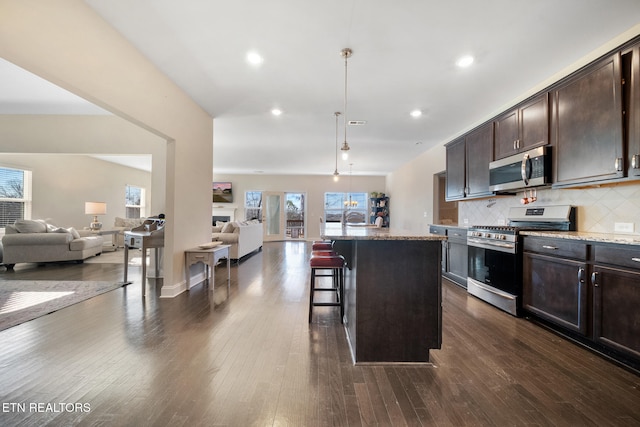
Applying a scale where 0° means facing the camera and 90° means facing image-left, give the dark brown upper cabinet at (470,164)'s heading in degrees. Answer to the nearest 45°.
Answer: approximately 45°

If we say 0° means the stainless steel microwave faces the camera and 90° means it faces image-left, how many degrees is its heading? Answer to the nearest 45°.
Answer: approximately 45°

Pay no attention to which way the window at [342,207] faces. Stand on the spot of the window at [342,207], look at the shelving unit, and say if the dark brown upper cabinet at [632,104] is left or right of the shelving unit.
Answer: right

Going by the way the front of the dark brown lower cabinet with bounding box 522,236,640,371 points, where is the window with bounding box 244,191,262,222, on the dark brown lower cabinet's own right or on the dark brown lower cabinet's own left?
on the dark brown lower cabinet's own right

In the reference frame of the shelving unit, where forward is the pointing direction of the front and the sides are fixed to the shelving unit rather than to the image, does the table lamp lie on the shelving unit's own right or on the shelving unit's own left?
on the shelving unit's own right

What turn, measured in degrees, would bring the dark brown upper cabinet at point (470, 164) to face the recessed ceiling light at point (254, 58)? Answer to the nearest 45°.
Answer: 0° — it already faces it
